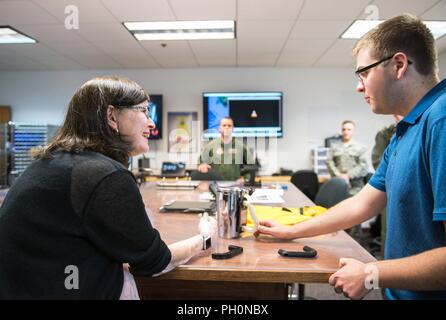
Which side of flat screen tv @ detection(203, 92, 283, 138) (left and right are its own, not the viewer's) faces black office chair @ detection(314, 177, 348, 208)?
front

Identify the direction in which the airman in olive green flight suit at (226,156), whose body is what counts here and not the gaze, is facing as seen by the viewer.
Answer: toward the camera

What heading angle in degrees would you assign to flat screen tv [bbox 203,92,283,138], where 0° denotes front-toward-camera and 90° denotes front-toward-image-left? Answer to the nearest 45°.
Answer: approximately 0°

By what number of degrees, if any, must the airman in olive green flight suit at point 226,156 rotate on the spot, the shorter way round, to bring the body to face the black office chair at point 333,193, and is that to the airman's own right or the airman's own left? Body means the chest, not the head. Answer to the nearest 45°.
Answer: approximately 45° to the airman's own left

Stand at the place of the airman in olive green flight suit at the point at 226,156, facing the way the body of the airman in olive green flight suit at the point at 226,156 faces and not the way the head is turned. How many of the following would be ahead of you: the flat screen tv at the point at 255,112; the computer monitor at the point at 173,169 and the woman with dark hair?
1

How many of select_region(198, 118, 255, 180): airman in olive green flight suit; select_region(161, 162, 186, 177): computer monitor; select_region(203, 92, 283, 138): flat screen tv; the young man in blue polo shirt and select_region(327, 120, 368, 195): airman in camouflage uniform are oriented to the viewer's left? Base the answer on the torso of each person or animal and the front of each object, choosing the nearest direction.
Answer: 1

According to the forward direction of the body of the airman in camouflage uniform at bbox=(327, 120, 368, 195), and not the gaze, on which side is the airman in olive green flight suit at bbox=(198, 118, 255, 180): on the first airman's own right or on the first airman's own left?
on the first airman's own right

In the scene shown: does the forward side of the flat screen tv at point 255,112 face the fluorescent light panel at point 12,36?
no

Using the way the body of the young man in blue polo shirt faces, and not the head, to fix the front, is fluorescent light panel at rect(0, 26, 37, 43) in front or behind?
in front

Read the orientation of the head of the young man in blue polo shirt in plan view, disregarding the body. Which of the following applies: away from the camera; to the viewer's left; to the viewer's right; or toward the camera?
to the viewer's left

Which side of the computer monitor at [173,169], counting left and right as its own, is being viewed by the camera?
front

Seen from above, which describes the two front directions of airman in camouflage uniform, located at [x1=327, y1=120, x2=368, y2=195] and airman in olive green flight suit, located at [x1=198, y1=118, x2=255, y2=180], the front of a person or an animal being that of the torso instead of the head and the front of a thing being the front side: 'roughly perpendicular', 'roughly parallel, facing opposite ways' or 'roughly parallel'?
roughly parallel

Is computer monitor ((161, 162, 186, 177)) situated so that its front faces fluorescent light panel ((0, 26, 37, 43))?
no

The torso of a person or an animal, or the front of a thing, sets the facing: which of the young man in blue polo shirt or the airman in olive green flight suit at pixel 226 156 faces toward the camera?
the airman in olive green flight suit

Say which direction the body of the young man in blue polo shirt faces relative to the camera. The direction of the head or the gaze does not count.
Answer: to the viewer's left
